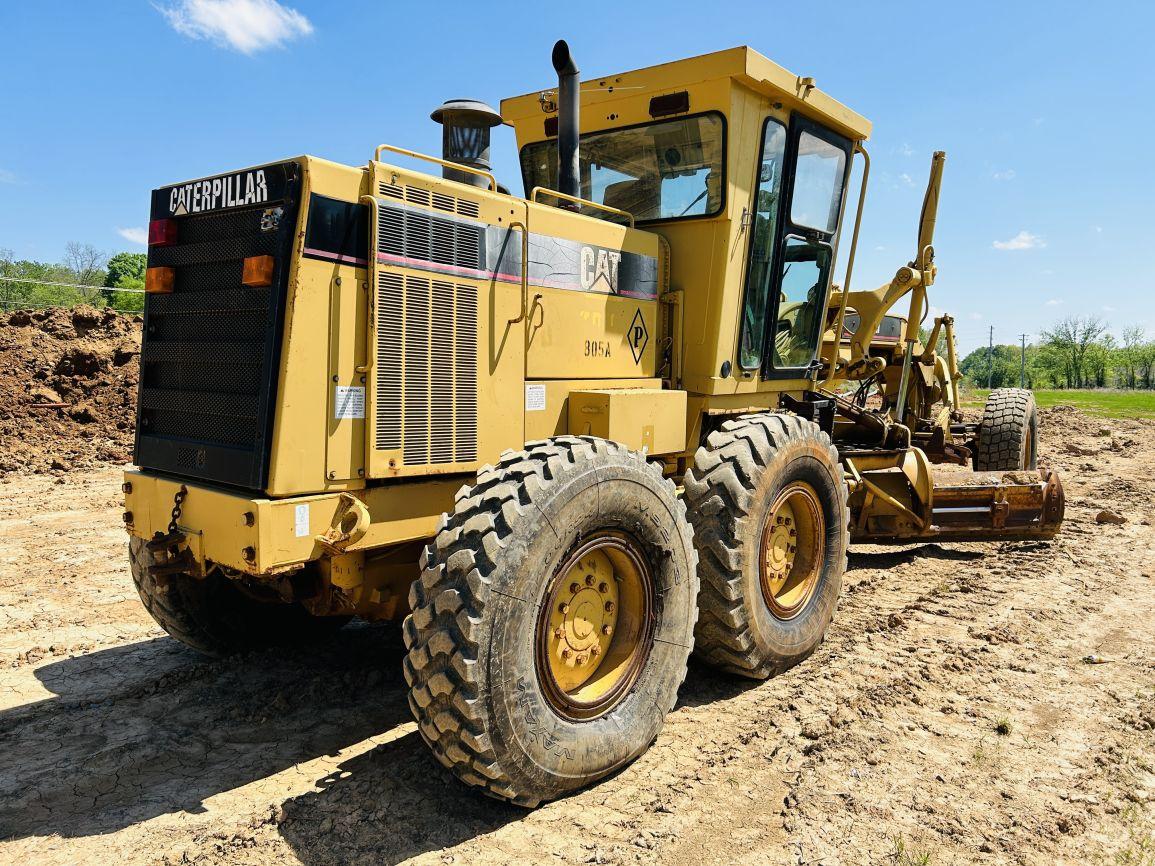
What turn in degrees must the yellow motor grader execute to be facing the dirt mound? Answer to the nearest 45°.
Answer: approximately 90° to its left

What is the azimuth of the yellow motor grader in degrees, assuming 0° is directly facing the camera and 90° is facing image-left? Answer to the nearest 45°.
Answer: approximately 225°
